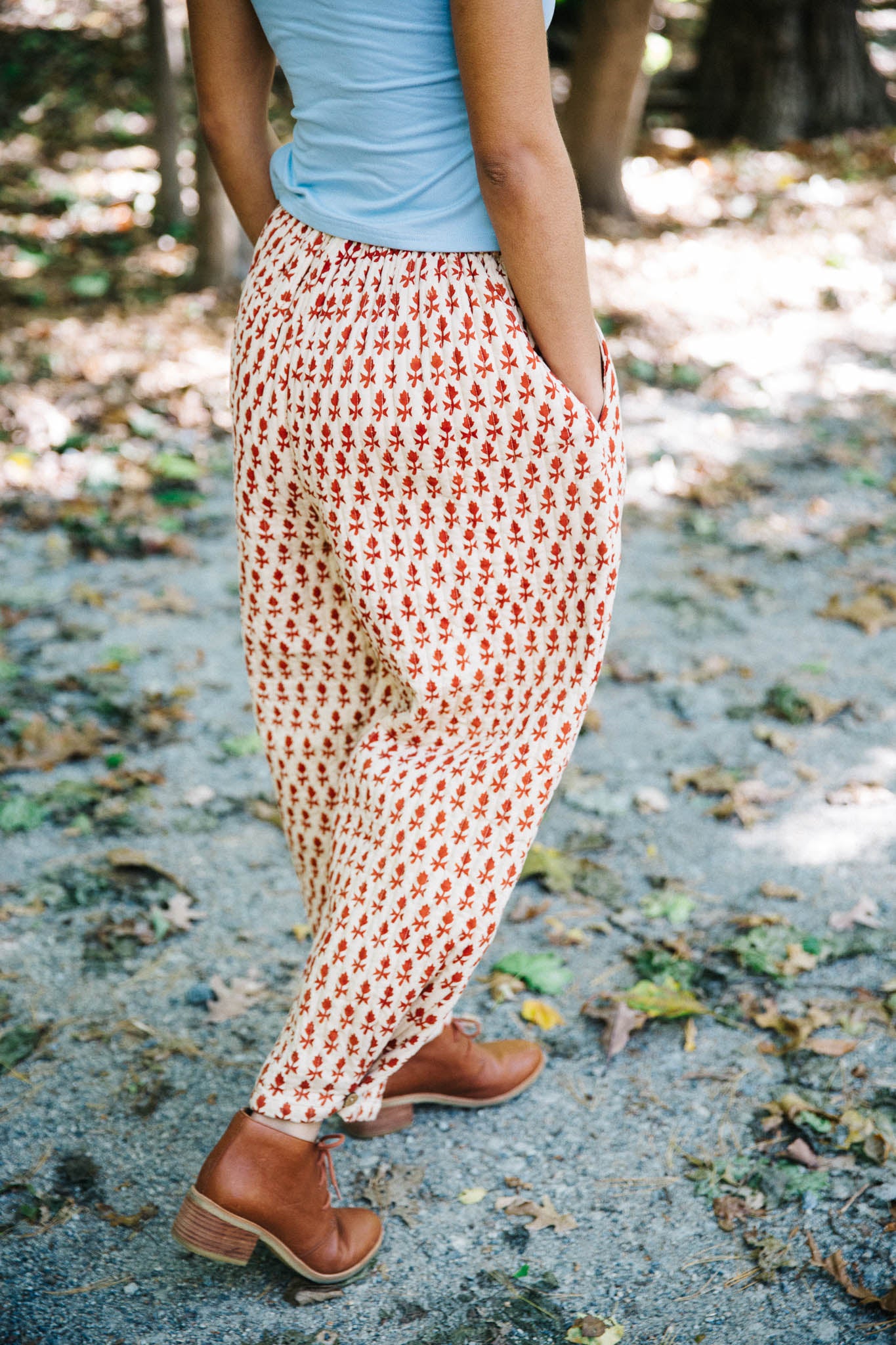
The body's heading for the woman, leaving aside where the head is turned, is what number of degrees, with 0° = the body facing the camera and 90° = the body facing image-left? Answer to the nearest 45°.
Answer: approximately 225°

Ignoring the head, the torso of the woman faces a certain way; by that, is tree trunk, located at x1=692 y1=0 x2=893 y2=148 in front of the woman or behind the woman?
in front

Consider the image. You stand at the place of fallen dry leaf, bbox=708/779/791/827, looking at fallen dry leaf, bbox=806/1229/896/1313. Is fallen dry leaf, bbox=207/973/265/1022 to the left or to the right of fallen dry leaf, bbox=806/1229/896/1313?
right

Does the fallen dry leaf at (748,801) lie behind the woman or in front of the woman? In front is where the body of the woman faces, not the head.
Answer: in front
